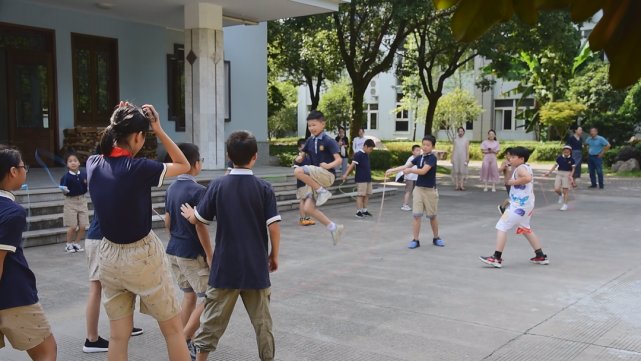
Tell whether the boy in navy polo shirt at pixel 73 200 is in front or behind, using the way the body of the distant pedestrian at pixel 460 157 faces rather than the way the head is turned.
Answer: in front

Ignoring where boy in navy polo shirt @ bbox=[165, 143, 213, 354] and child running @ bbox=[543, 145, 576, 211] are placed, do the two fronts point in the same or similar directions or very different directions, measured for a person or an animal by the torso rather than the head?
very different directions

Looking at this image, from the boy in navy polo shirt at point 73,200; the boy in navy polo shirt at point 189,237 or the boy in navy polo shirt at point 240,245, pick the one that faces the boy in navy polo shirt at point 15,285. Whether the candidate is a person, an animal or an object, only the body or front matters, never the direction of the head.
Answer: the boy in navy polo shirt at point 73,200

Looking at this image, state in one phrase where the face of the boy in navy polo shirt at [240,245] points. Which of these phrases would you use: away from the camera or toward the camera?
away from the camera

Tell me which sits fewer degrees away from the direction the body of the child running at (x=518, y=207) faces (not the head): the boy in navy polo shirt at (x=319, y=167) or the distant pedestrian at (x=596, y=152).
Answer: the boy in navy polo shirt

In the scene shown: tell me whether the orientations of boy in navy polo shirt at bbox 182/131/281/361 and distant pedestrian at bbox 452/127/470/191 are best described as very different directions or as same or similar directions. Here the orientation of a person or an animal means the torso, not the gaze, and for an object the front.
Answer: very different directions

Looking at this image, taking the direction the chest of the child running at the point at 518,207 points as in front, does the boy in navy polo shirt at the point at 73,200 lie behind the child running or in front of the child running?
in front

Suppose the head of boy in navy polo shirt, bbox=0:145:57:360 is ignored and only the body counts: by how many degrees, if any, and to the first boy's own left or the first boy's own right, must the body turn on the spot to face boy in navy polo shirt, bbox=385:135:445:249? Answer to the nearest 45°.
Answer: approximately 45° to the first boy's own left
